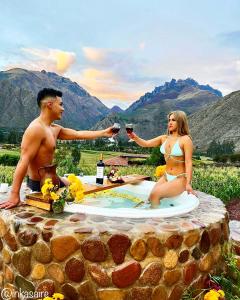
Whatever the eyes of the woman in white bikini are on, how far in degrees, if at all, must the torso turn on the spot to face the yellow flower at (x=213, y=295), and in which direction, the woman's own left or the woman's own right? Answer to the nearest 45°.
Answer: approximately 45° to the woman's own left

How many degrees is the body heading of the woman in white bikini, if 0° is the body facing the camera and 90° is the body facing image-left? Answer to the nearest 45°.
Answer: approximately 45°

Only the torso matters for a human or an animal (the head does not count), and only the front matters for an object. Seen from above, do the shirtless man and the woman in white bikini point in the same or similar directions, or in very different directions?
very different directions

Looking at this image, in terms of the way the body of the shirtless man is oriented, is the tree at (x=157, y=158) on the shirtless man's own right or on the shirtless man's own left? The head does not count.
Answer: on the shirtless man's own left

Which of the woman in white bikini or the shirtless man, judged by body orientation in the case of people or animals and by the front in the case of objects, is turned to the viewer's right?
the shirtless man

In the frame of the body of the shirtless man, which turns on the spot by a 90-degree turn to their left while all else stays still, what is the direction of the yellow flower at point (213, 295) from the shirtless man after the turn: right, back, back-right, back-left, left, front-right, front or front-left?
back-right

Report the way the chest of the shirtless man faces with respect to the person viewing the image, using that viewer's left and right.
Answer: facing to the right of the viewer

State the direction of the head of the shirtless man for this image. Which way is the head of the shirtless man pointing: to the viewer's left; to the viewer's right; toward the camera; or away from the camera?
to the viewer's right

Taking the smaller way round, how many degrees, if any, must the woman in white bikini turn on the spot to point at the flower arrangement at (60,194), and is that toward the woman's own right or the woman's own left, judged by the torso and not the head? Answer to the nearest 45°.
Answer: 0° — they already face it
